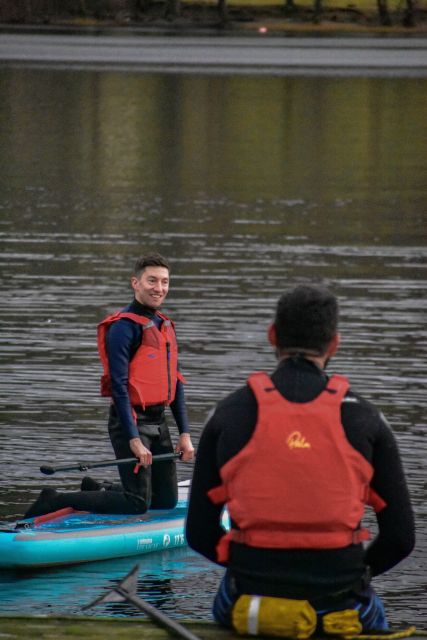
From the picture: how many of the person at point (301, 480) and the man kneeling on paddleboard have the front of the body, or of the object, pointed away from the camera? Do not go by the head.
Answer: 1

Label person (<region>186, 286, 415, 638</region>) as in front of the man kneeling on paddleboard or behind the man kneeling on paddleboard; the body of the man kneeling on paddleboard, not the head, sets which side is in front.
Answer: in front

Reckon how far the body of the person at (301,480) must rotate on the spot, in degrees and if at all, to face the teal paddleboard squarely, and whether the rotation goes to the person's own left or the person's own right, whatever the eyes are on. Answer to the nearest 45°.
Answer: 0° — they already face it

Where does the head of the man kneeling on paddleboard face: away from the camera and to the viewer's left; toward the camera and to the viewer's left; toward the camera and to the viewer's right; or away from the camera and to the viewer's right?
toward the camera and to the viewer's right

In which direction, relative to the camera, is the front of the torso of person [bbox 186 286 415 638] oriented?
away from the camera

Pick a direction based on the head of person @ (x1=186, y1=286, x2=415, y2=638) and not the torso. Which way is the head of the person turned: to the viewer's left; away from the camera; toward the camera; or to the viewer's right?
away from the camera

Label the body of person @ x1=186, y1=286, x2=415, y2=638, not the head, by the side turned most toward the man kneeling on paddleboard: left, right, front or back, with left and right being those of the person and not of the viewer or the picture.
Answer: front

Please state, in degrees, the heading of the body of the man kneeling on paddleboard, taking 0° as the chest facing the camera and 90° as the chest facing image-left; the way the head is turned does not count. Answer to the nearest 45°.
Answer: approximately 315°

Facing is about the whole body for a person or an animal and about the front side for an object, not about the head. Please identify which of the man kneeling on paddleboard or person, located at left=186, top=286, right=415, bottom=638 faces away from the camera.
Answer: the person
